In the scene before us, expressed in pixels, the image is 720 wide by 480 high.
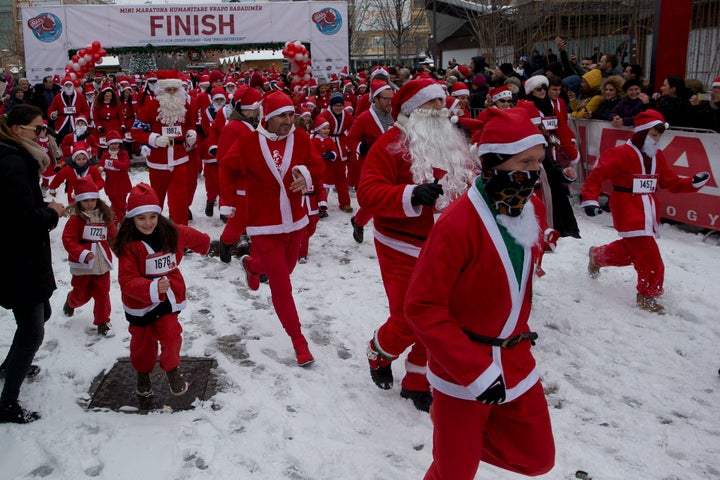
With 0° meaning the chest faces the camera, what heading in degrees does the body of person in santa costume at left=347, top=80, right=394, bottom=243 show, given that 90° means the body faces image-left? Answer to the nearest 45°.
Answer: approximately 315°

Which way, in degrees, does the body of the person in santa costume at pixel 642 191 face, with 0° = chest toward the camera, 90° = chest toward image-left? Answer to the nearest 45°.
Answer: approximately 315°

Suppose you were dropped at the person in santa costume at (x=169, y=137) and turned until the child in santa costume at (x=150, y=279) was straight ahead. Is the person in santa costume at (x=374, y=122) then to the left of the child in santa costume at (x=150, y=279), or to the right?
left

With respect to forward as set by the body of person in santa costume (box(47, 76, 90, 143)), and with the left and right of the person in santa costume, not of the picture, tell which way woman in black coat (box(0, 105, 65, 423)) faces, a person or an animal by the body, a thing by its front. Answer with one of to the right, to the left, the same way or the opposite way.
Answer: to the left

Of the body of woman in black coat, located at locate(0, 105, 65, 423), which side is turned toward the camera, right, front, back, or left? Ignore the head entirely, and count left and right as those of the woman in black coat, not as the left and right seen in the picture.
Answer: right

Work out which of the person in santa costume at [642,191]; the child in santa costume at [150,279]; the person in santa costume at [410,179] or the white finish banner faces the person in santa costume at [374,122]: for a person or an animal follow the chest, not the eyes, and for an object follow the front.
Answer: the white finish banner

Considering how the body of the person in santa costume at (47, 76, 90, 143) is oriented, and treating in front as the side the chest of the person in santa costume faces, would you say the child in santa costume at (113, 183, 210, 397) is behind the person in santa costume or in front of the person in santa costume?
in front

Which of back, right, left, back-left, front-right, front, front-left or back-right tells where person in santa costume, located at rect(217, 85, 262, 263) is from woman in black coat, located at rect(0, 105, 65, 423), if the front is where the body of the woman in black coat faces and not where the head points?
front-left

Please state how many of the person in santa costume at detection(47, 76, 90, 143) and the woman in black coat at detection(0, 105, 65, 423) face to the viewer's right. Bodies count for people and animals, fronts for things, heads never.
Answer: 1

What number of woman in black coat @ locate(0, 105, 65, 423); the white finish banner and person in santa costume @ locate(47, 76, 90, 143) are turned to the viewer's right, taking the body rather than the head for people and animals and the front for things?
1

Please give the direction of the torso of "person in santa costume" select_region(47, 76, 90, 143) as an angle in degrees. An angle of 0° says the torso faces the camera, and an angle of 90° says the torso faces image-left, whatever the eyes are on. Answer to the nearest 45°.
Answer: approximately 0°
